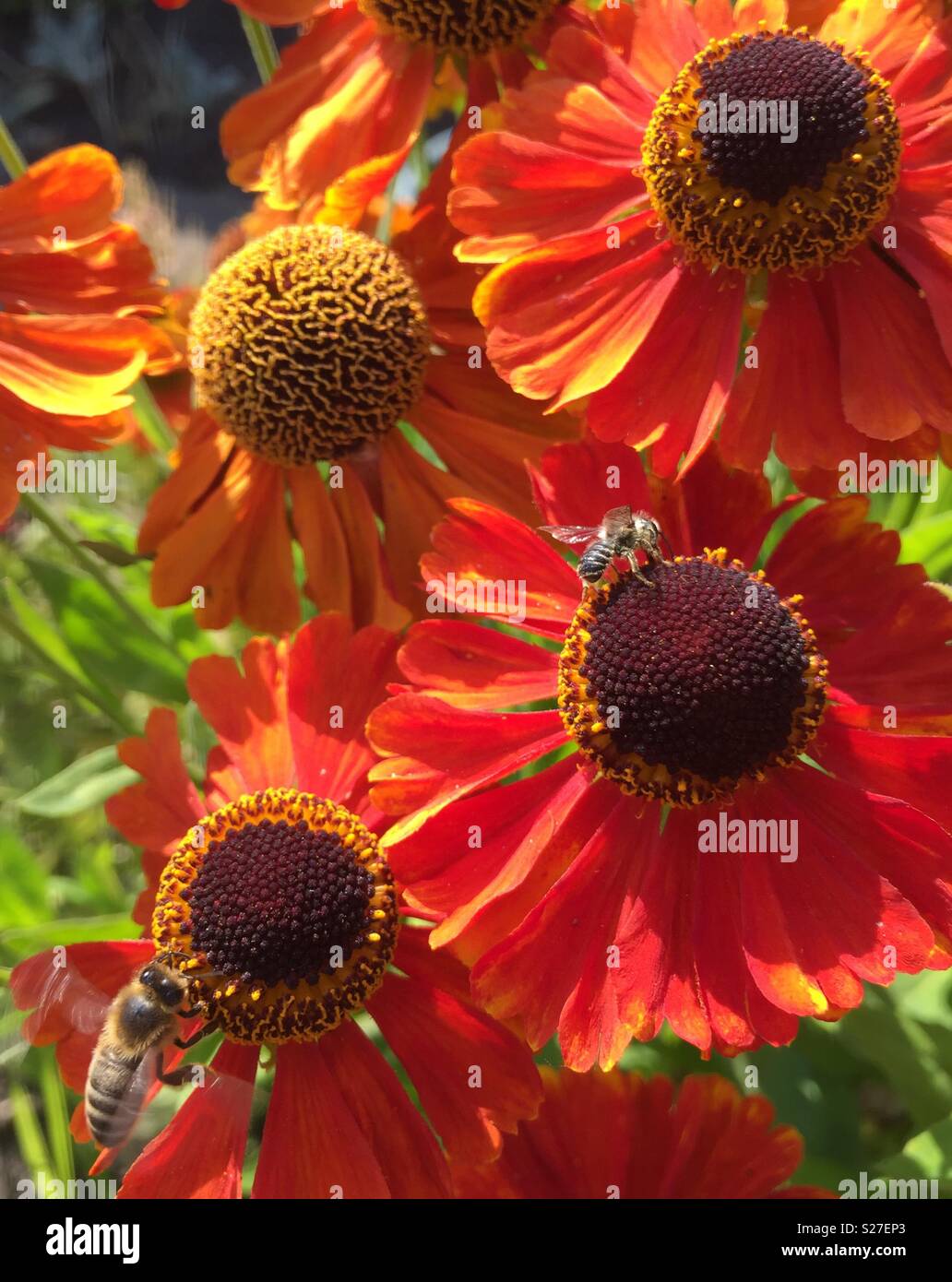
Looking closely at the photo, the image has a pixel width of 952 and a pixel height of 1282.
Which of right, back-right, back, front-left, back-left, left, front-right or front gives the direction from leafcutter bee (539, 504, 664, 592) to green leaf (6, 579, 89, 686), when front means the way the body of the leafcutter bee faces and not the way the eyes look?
back-left

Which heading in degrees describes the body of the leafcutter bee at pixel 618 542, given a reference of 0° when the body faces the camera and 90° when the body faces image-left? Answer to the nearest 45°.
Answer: approximately 270°

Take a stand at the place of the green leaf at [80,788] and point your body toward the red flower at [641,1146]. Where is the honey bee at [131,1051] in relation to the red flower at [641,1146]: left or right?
right
